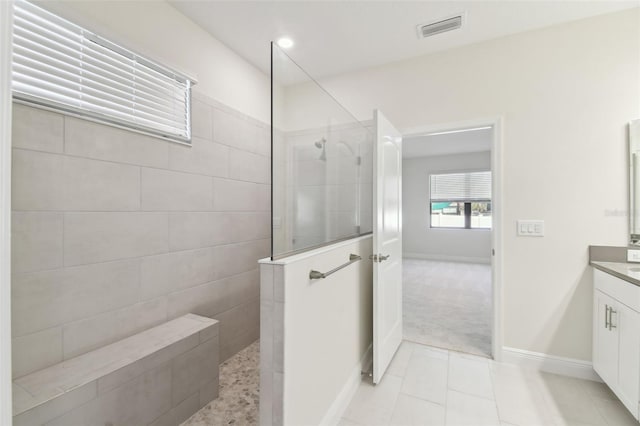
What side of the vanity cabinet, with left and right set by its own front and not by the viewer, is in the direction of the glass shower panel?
front

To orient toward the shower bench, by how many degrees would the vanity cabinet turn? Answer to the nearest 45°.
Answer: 0° — it already faces it

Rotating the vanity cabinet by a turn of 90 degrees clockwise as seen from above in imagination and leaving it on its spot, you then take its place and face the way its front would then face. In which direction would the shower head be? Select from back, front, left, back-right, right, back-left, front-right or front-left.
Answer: left

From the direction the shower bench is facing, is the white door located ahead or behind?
ahead

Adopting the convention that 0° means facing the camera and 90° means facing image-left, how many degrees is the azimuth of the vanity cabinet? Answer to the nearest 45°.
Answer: approximately 45°

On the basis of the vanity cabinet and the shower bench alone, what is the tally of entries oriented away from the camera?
0

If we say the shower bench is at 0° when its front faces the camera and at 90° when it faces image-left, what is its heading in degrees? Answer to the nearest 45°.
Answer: approximately 315°

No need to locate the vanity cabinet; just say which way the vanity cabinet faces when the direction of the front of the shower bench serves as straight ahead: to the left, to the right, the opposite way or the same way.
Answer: the opposite way

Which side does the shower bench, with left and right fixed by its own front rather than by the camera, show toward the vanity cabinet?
front
